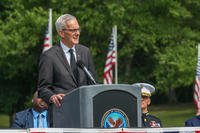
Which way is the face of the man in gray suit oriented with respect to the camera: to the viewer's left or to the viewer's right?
to the viewer's right

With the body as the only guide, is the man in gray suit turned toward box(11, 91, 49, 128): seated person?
no

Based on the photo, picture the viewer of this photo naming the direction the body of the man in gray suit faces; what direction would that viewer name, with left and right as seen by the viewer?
facing the viewer and to the right of the viewer

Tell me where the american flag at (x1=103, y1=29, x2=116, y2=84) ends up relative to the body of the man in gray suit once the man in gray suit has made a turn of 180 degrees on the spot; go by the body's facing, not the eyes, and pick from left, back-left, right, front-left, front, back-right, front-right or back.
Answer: front-right
